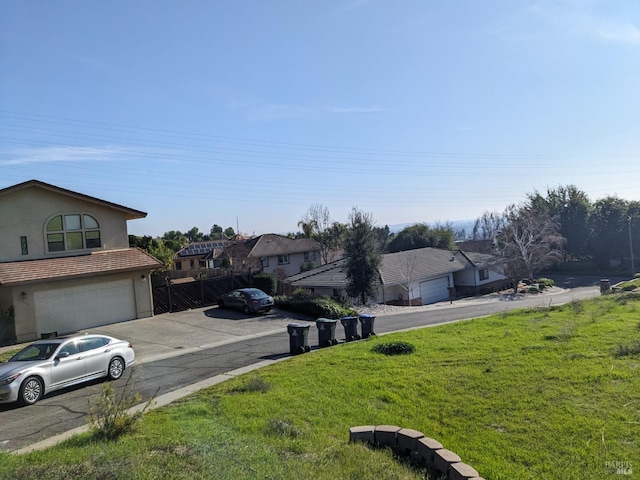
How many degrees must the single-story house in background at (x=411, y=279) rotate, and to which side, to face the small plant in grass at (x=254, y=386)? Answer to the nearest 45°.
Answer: approximately 45° to its right

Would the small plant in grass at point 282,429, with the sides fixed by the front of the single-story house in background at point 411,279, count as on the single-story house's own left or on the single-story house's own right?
on the single-story house's own right

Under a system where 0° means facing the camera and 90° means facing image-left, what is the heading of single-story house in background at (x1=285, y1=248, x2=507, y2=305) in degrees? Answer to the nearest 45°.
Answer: approximately 315°

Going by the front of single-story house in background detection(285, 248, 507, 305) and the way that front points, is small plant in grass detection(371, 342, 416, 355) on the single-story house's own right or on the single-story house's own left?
on the single-story house's own right

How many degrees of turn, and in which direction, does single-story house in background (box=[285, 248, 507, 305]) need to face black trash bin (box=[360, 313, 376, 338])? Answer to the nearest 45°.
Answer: approximately 45° to its right

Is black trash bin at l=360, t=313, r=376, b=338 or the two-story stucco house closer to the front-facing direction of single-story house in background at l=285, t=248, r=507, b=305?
the black trash bin

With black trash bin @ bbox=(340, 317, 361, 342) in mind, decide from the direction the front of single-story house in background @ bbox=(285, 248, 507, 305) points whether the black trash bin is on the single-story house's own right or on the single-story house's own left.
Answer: on the single-story house's own right

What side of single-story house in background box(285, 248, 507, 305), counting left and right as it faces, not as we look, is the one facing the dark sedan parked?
right

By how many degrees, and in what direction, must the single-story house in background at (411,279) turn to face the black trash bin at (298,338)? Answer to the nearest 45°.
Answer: approximately 45° to its right

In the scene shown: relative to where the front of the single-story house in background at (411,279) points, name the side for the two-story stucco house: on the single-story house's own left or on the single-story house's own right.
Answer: on the single-story house's own right
